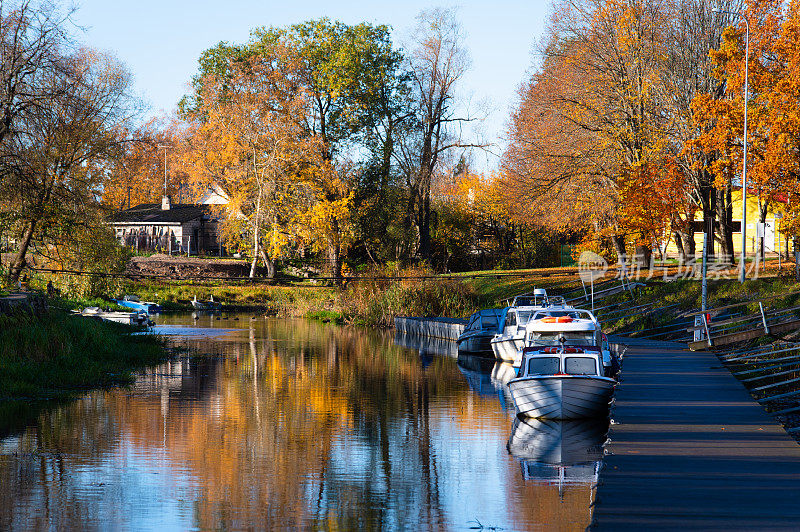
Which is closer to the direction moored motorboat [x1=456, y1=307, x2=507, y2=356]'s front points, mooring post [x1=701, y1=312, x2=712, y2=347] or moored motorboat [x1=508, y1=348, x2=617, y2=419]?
the moored motorboat

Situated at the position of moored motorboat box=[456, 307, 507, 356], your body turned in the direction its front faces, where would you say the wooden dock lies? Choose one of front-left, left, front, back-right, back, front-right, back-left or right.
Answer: front-left

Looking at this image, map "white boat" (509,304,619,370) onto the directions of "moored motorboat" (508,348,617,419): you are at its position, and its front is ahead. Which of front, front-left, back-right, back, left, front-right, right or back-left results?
back

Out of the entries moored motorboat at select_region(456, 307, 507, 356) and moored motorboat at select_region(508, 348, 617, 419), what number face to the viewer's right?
0

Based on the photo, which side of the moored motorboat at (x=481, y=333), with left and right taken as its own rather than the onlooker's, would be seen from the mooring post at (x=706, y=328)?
left

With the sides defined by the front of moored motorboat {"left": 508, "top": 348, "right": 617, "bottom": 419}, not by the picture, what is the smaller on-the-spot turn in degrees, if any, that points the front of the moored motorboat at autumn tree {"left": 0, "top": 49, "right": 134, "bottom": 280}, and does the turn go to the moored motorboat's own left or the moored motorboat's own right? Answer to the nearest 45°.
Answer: approximately 135° to the moored motorboat's own right

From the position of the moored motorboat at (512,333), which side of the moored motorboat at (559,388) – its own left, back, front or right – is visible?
back

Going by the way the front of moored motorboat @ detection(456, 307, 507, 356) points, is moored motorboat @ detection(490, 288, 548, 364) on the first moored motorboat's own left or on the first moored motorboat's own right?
on the first moored motorboat's own left

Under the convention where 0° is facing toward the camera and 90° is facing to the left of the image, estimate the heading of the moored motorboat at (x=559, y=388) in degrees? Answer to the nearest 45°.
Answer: approximately 0°

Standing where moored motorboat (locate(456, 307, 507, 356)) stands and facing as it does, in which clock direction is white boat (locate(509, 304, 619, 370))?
The white boat is roughly at 10 o'clock from the moored motorboat.

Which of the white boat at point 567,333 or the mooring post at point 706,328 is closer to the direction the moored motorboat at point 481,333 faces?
the white boat
